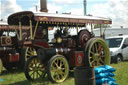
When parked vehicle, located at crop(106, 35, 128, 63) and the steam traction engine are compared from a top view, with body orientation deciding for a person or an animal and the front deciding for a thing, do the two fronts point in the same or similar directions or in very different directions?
same or similar directions

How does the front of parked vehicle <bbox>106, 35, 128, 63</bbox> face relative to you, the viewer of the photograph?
facing the viewer and to the left of the viewer

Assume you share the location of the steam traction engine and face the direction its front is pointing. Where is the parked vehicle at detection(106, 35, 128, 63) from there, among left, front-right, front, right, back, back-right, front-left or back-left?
back

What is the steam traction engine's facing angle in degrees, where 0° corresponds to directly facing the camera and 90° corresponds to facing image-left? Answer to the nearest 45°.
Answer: approximately 45°

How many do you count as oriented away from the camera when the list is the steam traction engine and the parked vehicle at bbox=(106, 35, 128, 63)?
0

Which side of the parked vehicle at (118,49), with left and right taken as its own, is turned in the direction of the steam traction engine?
front
